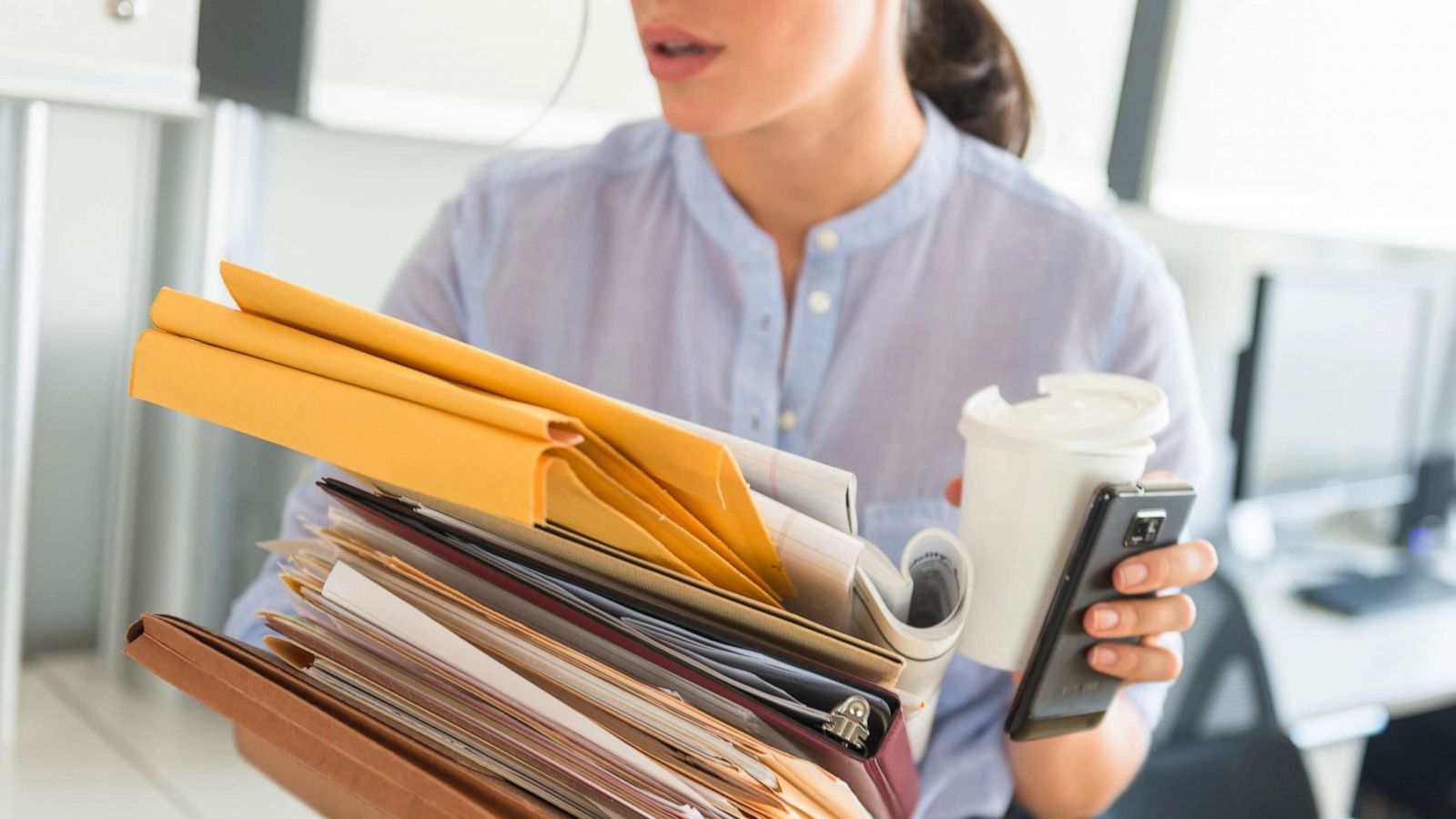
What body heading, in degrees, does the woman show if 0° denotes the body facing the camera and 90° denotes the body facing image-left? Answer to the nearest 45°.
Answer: approximately 0°

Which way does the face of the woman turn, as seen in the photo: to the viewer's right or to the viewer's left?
to the viewer's left

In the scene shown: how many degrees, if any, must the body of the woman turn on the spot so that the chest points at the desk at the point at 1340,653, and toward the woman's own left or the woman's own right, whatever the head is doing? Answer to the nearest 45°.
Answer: approximately 135° to the woman's own left

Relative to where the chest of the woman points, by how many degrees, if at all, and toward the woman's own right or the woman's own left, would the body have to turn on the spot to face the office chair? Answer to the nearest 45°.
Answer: approximately 135° to the woman's own left

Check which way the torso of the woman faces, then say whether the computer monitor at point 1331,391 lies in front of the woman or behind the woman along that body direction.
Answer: behind
